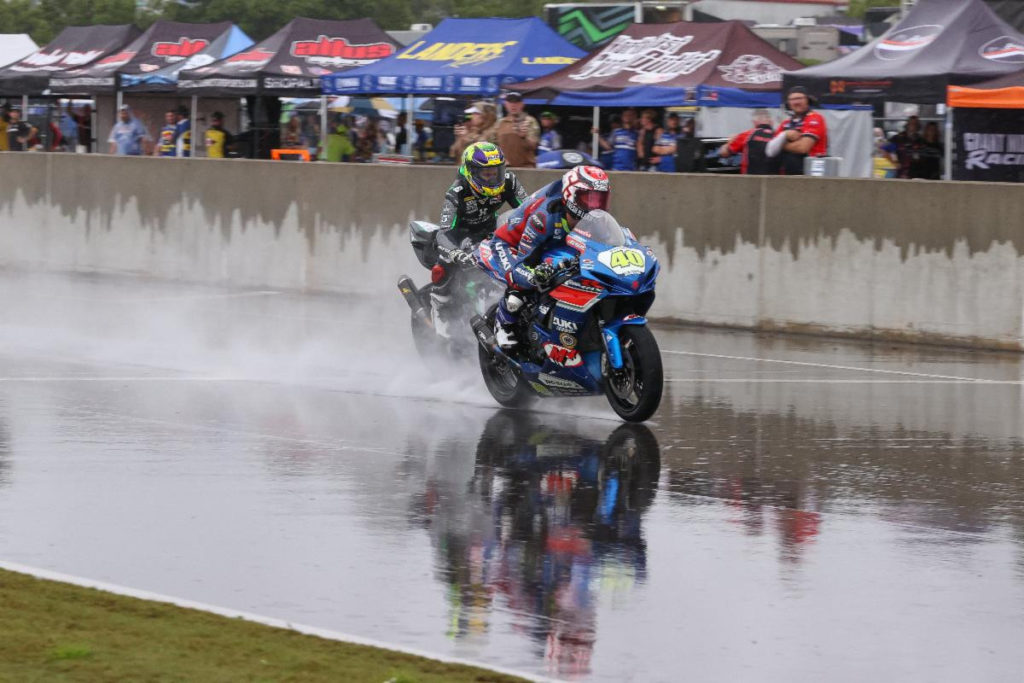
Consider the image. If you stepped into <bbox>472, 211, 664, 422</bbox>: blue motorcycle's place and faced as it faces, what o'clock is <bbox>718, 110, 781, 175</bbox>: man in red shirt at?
The man in red shirt is roughly at 8 o'clock from the blue motorcycle.

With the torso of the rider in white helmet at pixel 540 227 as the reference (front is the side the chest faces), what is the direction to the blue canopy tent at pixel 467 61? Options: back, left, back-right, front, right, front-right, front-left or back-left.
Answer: back-left

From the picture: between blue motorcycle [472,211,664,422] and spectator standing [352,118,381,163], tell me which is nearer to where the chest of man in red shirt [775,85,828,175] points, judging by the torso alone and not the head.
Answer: the blue motorcycle

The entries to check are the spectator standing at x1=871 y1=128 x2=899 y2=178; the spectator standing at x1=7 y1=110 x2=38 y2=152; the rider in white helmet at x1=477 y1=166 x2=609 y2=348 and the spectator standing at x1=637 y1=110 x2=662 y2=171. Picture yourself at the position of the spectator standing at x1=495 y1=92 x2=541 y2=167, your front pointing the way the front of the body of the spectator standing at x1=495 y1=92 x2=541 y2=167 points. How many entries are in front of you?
1

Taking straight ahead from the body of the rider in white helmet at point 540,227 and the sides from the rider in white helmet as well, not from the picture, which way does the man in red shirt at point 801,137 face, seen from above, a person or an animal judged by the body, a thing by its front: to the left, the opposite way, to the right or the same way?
to the right

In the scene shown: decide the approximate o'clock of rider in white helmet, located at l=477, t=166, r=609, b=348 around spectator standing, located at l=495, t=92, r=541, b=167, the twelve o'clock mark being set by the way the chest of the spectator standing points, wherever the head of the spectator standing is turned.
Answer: The rider in white helmet is roughly at 12 o'clock from the spectator standing.

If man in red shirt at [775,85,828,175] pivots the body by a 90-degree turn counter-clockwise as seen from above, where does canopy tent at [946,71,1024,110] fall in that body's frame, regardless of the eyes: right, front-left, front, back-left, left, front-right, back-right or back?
left

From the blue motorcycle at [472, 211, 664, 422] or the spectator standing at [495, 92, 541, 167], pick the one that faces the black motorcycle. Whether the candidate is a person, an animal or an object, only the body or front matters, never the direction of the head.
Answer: the spectator standing

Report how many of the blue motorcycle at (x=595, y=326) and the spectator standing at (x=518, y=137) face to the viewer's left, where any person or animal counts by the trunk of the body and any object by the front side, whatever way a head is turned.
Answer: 0

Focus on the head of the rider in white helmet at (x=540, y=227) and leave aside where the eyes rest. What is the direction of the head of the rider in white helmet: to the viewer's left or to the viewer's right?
to the viewer's right

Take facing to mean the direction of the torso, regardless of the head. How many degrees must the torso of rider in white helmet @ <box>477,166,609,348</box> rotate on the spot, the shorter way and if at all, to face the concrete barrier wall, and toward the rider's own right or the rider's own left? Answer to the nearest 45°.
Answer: approximately 135° to the rider's own left

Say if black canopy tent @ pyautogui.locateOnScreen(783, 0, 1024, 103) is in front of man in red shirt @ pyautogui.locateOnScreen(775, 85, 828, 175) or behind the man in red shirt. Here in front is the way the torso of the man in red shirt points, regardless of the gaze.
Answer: behind

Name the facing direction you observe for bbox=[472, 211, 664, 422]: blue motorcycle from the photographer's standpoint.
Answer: facing the viewer and to the right of the viewer

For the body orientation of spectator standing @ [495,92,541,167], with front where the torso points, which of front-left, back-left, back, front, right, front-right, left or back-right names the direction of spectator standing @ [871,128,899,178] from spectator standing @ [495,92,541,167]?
back-left
